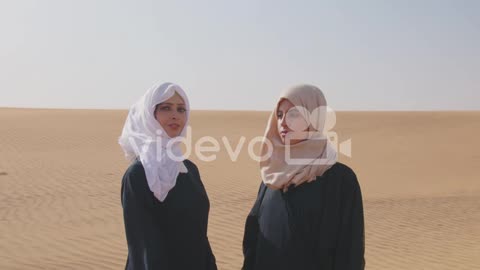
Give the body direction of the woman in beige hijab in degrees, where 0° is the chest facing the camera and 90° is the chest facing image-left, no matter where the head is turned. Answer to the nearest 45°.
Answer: approximately 45°

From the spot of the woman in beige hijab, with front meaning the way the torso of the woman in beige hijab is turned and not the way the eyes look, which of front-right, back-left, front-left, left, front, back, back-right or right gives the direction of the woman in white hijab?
front-right

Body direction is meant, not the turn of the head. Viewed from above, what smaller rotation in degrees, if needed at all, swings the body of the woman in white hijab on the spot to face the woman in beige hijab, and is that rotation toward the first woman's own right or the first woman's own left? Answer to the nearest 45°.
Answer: approximately 45° to the first woman's own left

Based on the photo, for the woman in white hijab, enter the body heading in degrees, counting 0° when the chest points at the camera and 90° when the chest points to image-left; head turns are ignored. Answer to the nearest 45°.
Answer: approximately 315°
